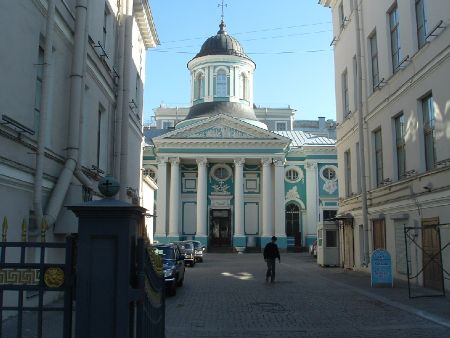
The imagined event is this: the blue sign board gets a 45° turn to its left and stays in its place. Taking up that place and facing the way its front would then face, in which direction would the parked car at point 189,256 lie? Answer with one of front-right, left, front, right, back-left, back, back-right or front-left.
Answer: back

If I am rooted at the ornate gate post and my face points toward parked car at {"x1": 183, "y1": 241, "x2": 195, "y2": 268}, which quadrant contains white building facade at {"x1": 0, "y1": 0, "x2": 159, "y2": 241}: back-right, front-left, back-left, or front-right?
front-left

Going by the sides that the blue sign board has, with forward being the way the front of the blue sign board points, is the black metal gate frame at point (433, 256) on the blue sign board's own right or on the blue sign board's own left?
on the blue sign board's own left

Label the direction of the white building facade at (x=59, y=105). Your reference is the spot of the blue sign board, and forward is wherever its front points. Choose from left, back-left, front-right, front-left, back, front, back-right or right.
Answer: front-right

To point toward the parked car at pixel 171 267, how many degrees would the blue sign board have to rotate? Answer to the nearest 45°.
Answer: approximately 45° to its right

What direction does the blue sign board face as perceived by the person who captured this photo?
facing the viewer

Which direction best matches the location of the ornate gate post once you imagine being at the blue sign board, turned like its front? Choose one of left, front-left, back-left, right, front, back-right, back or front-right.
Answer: front

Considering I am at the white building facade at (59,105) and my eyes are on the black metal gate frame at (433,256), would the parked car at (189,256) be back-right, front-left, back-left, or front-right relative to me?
front-left
